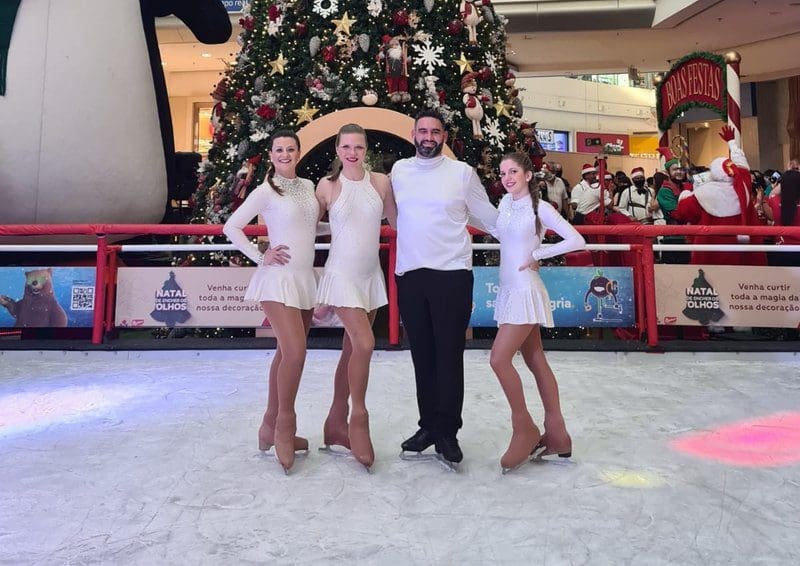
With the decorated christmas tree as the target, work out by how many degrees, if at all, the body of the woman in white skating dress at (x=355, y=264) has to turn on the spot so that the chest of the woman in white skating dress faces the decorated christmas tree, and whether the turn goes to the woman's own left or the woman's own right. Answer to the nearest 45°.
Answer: approximately 180°

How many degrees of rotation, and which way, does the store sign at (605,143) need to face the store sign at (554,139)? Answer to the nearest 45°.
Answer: approximately 45° to its right

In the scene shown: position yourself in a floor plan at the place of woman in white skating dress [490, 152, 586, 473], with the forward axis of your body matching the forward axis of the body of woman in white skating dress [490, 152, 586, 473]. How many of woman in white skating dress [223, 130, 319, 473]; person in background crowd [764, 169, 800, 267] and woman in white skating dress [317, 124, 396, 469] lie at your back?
1

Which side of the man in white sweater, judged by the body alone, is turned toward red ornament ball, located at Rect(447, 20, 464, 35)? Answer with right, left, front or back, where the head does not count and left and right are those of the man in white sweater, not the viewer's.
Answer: back

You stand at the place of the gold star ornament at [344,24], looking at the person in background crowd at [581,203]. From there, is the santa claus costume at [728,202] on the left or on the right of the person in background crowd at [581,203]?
right

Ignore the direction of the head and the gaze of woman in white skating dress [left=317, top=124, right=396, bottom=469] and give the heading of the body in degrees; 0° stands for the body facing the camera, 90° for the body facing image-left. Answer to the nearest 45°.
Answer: approximately 0°

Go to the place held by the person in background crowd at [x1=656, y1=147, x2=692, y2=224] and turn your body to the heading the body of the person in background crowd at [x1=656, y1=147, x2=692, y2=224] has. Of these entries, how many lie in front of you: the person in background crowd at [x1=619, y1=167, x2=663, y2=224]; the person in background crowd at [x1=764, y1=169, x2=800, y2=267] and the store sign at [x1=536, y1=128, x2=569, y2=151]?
1

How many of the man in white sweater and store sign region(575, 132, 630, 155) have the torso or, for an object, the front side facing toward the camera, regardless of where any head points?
2

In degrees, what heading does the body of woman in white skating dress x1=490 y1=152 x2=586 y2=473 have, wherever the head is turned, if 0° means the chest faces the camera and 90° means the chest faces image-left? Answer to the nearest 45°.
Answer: approximately 45°
